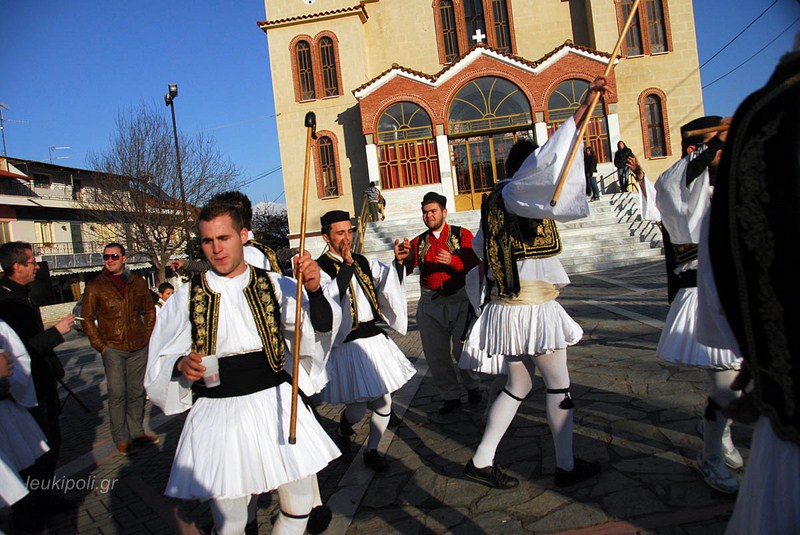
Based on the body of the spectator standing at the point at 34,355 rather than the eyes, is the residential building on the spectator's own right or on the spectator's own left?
on the spectator's own left

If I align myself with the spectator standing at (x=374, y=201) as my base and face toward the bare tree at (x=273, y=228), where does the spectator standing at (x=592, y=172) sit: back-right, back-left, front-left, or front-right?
back-right

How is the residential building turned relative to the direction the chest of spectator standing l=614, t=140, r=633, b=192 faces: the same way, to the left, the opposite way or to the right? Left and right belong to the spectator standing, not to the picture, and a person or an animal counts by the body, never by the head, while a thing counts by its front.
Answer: to the left

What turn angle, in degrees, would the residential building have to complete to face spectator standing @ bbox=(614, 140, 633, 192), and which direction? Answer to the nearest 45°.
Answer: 0° — it already faces them

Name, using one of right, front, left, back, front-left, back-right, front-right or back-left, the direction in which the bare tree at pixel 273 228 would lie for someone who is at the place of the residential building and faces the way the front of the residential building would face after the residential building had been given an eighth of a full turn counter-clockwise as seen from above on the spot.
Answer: front

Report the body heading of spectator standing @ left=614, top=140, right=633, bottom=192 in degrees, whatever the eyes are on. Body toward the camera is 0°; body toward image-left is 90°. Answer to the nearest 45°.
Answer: approximately 0°

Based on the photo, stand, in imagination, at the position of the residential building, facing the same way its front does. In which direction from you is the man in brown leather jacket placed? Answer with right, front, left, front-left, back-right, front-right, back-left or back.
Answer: front-right

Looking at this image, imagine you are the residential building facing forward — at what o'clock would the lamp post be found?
The lamp post is roughly at 1 o'clock from the residential building.

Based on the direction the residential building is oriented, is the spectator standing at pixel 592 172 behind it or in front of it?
in front

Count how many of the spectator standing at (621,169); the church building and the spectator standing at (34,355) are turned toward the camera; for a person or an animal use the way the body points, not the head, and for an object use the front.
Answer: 2

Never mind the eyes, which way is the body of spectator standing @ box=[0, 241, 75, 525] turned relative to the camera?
to the viewer's right

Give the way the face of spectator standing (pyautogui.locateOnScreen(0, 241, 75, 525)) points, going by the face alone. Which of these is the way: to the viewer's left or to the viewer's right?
to the viewer's right
